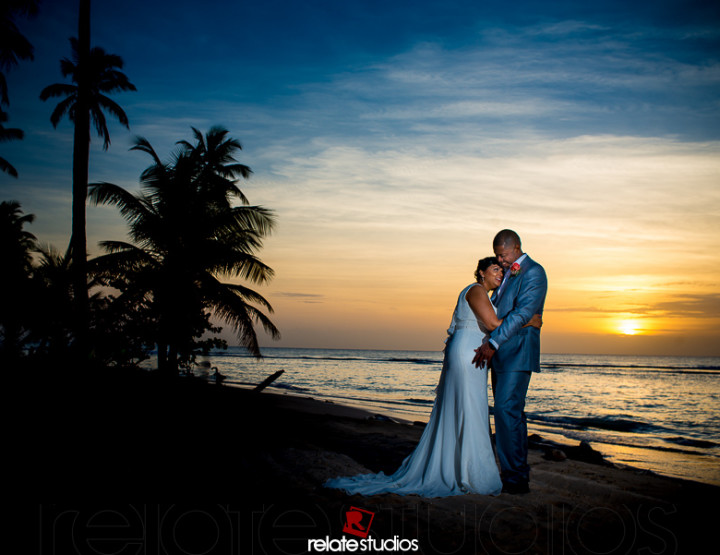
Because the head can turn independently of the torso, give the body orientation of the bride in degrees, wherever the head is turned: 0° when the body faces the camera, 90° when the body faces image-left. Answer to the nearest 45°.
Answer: approximately 270°

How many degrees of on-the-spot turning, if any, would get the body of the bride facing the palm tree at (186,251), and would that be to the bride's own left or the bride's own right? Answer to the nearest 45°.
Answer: approximately 135° to the bride's own left
